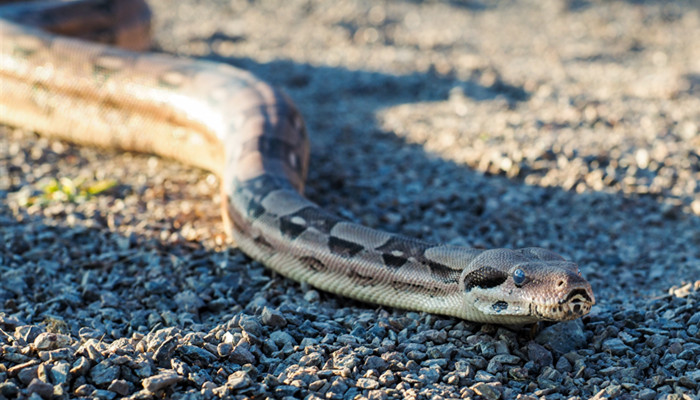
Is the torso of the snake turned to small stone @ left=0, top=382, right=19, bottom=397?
no

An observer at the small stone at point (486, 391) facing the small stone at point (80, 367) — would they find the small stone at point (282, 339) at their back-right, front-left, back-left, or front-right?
front-right

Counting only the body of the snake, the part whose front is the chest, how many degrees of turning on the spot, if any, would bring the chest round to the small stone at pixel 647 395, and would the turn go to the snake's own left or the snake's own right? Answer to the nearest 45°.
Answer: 0° — it already faces it
